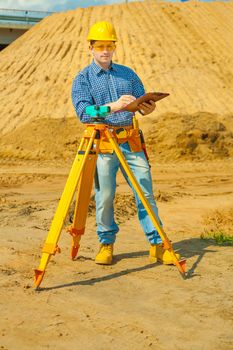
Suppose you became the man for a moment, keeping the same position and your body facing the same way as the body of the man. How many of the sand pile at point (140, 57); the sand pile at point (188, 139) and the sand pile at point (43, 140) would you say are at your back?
3

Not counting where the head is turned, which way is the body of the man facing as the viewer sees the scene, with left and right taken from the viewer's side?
facing the viewer

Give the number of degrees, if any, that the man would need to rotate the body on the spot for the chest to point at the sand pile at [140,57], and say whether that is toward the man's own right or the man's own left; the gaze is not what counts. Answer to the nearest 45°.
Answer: approximately 180°

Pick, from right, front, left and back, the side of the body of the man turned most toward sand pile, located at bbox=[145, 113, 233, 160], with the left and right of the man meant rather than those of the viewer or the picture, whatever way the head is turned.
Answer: back

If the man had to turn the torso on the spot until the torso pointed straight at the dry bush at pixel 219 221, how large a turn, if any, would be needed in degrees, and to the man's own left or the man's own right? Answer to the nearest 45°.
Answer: approximately 135° to the man's own left

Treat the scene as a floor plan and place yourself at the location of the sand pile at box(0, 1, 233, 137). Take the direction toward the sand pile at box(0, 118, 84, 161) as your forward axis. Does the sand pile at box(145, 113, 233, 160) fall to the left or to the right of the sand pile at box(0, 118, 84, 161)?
left

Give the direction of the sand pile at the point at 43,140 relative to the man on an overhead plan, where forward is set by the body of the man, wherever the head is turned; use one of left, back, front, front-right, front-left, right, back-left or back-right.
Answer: back

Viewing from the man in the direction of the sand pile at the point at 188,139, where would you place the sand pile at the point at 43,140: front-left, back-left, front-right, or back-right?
front-left
